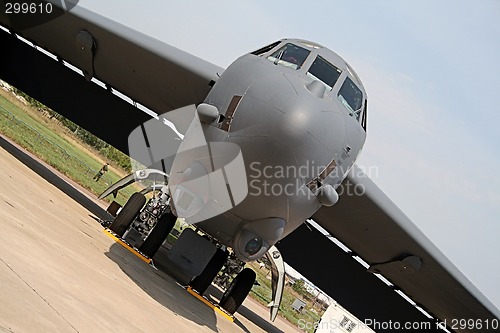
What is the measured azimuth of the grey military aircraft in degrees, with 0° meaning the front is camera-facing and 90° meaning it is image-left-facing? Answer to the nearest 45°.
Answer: approximately 0°

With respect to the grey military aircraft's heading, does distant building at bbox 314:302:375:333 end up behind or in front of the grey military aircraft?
behind
